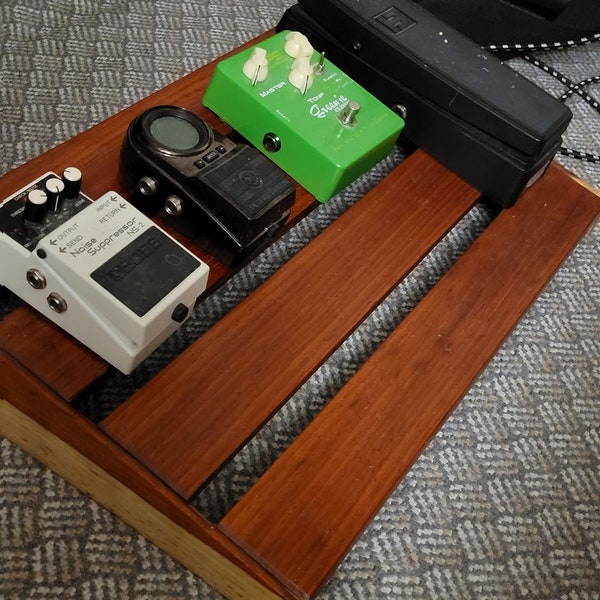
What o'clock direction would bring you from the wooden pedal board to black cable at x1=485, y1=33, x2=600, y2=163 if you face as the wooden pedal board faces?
The black cable is roughly at 8 o'clock from the wooden pedal board.

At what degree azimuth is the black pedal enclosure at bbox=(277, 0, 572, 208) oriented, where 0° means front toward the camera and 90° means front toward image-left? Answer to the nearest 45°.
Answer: approximately 315°

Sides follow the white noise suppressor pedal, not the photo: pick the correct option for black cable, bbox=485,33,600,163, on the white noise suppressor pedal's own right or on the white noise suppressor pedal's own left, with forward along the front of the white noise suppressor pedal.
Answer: on the white noise suppressor pedal's own left

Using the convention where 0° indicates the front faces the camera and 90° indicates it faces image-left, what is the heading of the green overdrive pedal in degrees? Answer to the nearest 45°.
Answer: approximately 315°
